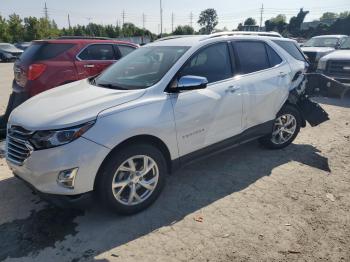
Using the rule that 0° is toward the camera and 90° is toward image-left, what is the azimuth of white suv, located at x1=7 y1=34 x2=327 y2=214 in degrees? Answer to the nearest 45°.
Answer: approximately 45°

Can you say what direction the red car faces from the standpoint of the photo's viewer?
facing away from the viewer and to the right of the viewer

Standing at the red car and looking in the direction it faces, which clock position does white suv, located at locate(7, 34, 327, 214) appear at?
The white suv is roughly at 4 o'clock from the red car.

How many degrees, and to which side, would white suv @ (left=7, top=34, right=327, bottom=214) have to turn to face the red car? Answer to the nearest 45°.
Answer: approximately 90° to its right

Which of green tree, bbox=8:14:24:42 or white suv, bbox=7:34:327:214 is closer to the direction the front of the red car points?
the green tree

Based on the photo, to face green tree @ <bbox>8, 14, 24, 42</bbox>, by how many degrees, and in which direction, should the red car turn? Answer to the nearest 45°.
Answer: approximately 45° to its left

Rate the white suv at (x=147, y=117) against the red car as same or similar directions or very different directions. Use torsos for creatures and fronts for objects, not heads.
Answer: very different directions
